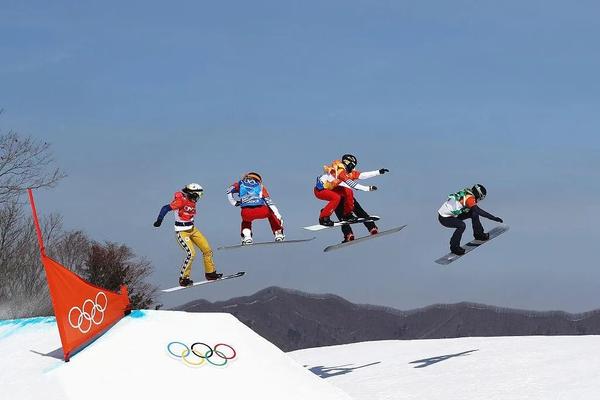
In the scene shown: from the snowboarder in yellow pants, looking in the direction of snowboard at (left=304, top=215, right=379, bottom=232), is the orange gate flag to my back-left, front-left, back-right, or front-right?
back-right

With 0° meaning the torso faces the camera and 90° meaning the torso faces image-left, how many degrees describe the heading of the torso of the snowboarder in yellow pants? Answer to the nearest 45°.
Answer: approximately 315°

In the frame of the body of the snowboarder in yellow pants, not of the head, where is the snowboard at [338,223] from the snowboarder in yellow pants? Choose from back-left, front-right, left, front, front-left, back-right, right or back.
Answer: front-left

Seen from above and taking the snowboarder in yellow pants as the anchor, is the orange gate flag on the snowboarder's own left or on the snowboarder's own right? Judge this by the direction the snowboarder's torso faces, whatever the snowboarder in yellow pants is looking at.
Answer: on the snowboarder's own right
